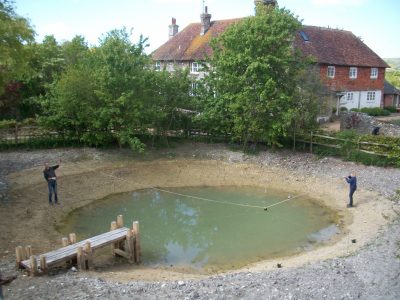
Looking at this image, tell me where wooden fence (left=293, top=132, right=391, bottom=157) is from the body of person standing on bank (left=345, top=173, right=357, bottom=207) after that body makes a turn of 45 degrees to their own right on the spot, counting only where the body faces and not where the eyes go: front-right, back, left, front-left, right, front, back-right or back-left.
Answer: front-right

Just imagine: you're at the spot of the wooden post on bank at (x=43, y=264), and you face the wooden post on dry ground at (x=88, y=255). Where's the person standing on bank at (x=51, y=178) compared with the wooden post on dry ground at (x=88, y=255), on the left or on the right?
left

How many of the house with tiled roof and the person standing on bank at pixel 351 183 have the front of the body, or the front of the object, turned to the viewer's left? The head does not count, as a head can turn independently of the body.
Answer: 1

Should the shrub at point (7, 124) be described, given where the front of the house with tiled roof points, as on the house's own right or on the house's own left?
on the house's own right

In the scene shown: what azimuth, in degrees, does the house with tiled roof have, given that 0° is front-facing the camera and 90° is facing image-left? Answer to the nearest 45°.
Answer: approximately 0°

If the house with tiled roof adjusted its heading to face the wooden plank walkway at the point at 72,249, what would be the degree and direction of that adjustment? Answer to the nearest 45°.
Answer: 0° — it already faces it

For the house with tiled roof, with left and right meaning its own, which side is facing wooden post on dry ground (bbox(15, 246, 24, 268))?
front

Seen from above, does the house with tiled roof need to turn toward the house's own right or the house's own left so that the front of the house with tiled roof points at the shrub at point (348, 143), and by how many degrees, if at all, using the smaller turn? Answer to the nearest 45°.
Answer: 0° — it already faces it

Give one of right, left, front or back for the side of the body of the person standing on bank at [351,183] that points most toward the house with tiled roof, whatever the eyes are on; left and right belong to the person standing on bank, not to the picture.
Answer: right

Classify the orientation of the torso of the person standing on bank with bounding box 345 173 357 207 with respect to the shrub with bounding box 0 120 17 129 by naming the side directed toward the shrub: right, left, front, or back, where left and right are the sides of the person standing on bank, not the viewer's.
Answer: front

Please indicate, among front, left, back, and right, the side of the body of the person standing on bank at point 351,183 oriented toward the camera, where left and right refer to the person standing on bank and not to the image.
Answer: left

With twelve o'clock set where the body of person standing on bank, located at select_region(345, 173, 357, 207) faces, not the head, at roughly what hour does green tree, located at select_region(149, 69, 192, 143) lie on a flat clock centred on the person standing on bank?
The green tree is roughly at 1 o'clock from the person standing on bank.

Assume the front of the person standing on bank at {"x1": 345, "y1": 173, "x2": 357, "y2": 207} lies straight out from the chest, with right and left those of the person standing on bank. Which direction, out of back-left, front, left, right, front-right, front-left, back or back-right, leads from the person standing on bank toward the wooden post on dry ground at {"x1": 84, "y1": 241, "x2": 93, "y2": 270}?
front-left

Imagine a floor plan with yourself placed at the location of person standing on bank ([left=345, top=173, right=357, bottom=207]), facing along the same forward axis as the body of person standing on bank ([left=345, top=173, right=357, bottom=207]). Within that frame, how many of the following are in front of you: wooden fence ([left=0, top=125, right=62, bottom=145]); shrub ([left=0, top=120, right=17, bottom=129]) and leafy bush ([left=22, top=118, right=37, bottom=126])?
3

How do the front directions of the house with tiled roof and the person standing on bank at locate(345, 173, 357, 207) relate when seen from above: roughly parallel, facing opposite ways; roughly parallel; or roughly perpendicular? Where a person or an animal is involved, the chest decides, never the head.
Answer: roughly perpendicular
